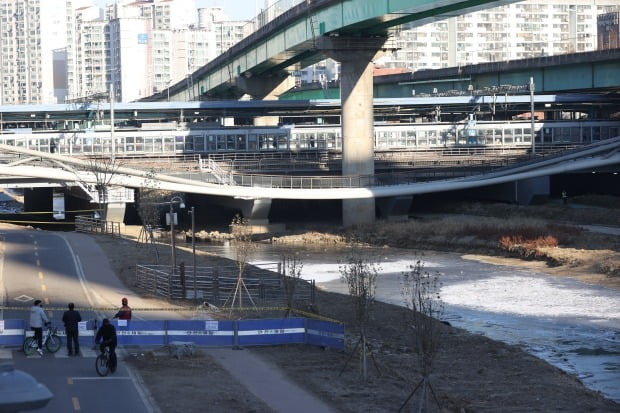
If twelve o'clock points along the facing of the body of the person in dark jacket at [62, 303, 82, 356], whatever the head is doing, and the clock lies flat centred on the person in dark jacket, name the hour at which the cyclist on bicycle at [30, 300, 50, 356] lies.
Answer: The cyclist on bicycle is roughly at 10 o'clock from the person in dark jacket.

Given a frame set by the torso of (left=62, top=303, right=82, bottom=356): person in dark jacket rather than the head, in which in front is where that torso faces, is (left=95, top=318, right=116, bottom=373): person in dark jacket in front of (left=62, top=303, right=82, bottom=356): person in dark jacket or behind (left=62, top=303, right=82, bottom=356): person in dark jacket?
behind

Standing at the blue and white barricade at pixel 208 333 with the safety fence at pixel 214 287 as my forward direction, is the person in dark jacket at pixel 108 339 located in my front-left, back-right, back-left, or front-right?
back-left

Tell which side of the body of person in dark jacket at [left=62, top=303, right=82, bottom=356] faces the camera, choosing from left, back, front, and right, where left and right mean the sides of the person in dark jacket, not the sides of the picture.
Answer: back

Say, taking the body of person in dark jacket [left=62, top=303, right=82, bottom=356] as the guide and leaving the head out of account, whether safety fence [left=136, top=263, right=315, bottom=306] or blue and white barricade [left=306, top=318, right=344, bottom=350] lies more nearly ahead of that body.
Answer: the safety fence

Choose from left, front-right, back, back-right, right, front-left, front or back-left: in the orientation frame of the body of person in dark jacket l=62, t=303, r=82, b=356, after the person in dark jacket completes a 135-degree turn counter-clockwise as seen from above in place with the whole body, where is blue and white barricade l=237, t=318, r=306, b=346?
back-left

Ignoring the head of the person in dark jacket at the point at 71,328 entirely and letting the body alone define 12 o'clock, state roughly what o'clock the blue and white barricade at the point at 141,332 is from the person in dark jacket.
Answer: The blue and white barricade is roughly at 2 o'clock from the person in dark jacket.

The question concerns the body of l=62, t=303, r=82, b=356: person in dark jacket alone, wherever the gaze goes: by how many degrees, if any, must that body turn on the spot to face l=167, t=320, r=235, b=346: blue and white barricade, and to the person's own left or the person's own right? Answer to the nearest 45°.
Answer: approximately 90° to the person's own right
